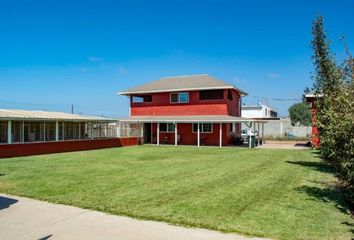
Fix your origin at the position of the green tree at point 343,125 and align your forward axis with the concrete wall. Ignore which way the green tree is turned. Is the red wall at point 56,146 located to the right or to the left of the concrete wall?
left

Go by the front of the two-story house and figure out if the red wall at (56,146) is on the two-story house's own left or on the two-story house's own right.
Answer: on the two-story house's own right

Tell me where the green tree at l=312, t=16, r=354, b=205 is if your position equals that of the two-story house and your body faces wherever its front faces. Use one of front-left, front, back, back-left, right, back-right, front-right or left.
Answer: front

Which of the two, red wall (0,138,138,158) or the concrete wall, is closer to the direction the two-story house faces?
the red wall

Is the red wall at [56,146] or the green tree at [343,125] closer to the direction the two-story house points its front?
the green tree

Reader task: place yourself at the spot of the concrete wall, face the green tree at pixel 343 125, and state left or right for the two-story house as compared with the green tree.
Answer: right

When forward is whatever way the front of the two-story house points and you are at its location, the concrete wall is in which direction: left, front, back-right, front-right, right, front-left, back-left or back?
back-left

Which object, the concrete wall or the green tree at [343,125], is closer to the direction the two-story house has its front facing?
the green tree

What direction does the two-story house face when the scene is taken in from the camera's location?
facing the viewer

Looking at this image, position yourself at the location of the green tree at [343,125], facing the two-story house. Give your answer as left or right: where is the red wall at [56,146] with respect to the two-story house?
left
